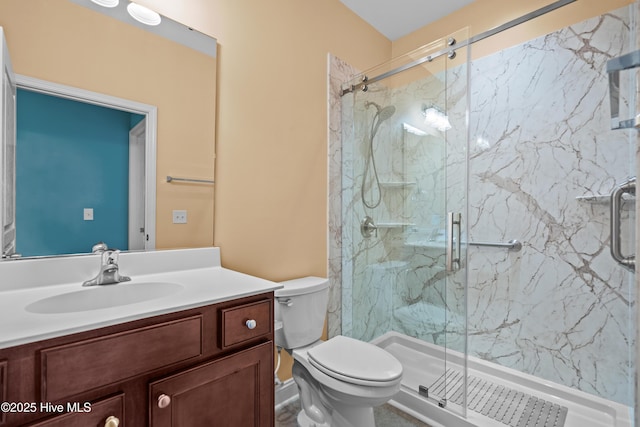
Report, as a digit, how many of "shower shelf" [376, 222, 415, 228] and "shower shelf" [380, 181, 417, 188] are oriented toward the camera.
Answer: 2

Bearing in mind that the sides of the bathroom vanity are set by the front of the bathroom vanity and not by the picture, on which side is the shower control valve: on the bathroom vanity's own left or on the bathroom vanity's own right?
on the bathroom vanity's own left

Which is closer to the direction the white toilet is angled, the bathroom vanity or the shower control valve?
the bathroom vanity

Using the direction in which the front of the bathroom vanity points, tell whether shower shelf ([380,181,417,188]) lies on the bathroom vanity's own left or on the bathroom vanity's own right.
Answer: on the bathroom vanity's own left

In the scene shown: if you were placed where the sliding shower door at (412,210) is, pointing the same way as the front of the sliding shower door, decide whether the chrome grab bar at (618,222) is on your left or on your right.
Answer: on your left

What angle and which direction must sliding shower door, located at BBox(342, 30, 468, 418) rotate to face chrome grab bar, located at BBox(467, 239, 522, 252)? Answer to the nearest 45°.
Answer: approximately 180°

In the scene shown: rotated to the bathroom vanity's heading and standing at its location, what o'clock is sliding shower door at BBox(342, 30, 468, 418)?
The sliding shower door is roughly at 10 o'clock from the bathroom vanity.

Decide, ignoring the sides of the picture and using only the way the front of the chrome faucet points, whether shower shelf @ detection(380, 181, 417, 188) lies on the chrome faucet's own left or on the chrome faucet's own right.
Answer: on the chrome faucet's own left

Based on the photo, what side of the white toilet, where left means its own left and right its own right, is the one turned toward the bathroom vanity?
right
